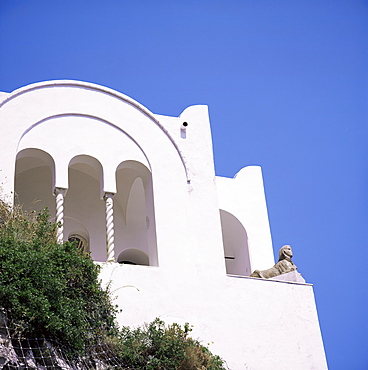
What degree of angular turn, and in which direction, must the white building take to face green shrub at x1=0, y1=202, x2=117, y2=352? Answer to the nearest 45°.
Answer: approximately 45° to its right

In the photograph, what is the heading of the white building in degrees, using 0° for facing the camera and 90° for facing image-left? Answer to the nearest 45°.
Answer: approximately 0°
